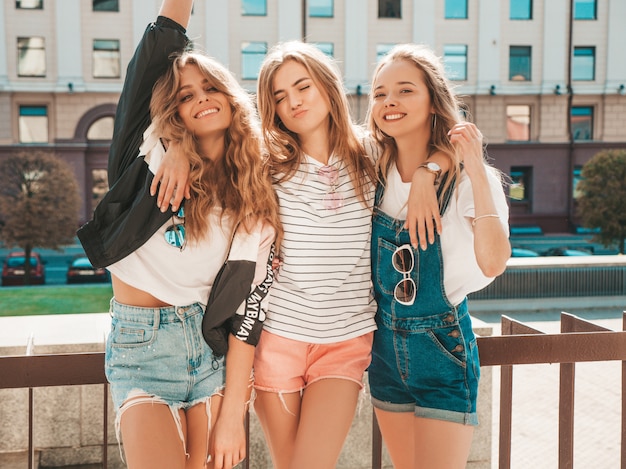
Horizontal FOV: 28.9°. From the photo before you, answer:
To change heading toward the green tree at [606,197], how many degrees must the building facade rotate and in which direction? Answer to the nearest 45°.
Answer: approximately 45° to its left

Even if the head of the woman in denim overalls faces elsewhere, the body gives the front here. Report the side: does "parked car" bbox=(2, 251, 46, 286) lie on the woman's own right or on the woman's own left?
on the woman's own right

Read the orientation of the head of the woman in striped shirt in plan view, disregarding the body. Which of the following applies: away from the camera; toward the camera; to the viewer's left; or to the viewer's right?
toward the camera

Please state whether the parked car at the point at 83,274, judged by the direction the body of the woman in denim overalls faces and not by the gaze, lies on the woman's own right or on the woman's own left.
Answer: on the woman's own right

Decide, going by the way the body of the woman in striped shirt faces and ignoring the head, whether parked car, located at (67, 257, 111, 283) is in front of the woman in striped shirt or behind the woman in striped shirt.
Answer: behind

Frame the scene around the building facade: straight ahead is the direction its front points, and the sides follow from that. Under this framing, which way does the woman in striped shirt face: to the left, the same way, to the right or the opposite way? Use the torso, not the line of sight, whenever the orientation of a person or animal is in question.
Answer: the same way

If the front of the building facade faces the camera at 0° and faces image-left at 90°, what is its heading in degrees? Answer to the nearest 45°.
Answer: approximately 0°

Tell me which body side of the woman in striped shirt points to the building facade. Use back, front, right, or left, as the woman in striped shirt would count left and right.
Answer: back

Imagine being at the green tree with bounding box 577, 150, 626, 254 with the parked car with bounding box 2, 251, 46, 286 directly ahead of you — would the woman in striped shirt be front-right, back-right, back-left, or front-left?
front-left

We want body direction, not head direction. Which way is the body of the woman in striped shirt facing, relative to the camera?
toward the camera

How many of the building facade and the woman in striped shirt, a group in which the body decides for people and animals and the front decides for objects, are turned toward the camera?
2
